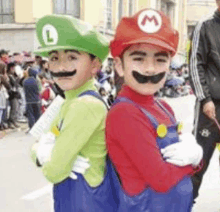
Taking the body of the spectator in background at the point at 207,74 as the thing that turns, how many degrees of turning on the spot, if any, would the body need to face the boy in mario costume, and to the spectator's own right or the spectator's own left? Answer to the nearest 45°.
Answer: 0° — they already face them

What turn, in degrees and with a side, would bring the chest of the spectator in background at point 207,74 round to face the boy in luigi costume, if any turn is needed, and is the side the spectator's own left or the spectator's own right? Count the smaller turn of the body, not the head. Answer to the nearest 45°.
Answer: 0° — they already face them

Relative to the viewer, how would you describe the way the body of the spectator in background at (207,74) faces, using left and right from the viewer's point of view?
facing the viewer

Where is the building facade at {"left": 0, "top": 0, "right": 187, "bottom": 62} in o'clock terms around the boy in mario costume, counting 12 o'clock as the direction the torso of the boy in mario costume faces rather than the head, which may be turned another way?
The building facade is roughly at 7 o'clock from the boy in mario costume.

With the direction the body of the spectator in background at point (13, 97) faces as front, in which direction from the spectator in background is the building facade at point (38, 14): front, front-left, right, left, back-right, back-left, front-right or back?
back-left

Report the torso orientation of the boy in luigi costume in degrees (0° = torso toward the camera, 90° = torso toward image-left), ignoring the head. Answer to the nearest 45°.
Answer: approximately 90°

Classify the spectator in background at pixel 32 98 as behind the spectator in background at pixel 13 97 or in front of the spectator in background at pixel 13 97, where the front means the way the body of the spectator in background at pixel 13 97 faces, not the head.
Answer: in front

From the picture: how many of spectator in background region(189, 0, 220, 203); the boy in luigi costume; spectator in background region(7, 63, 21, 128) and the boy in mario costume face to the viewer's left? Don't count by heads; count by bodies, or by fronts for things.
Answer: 1
